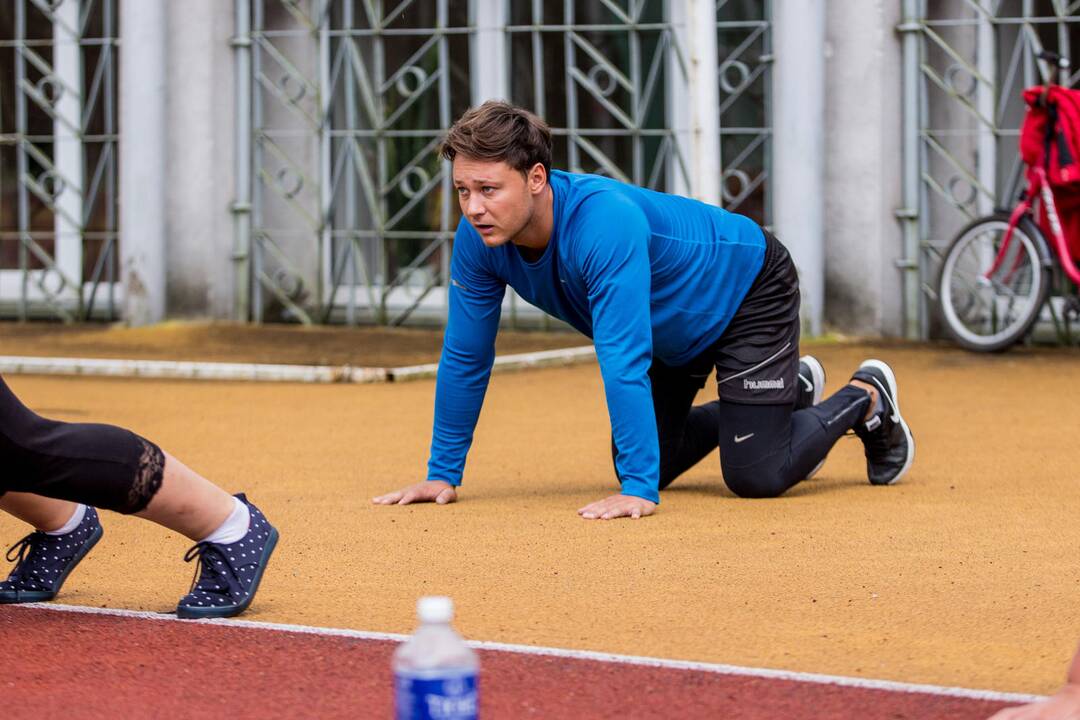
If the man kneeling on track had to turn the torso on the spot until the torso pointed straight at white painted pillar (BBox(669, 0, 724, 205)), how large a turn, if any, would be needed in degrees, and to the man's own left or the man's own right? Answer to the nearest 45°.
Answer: approximately 135° to the man's own right

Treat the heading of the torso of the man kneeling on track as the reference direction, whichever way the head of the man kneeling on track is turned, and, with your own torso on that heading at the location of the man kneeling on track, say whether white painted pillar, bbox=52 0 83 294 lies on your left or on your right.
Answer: on your right

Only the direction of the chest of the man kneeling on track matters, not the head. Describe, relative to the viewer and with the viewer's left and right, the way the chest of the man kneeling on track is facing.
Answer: facing the viewer and to the left of the viewer

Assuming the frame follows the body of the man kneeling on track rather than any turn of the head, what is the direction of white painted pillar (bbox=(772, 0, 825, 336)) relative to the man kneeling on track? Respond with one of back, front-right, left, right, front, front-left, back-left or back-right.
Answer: back-right

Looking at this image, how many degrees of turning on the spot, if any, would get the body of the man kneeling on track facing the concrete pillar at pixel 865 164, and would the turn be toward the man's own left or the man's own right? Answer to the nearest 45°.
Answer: approximately 135° to the man's own right

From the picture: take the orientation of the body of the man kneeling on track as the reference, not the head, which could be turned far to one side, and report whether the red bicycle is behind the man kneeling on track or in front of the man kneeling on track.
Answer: behind

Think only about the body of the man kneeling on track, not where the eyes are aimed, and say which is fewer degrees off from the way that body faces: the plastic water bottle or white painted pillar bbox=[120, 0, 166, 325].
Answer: the plastic water bottle

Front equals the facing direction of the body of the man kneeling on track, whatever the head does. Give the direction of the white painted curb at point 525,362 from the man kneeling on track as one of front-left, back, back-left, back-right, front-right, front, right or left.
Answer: back-right

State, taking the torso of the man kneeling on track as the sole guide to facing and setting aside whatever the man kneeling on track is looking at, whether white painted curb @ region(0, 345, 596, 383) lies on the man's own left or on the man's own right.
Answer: on the man's own right

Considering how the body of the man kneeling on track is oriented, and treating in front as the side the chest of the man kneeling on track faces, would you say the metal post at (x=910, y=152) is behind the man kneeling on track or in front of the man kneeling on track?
behind
